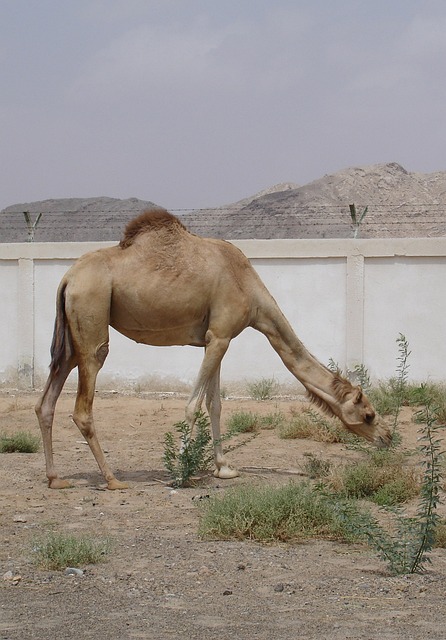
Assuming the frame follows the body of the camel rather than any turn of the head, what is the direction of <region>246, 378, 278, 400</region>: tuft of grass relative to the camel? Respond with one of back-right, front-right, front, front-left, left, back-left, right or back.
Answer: left

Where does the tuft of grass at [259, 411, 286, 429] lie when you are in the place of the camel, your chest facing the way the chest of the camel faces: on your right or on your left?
on your left

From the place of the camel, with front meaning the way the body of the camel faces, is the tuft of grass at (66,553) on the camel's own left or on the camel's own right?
on the camel's own right

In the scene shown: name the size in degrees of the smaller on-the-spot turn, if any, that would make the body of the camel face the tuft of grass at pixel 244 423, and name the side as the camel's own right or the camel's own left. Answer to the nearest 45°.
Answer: approximately 90° to the camel's own left

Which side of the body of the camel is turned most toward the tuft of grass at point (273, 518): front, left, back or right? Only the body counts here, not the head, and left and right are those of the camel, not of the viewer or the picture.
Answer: right

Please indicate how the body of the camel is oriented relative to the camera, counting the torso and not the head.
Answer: to the viewer's right

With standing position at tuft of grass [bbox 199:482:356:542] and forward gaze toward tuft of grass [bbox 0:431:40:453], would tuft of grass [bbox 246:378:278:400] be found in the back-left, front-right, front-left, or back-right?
front-right

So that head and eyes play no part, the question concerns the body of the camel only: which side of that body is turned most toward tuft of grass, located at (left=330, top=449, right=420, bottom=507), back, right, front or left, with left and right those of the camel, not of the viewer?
front

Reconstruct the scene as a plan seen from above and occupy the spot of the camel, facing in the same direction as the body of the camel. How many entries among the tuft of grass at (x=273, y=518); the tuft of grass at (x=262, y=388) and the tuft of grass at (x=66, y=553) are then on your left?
1

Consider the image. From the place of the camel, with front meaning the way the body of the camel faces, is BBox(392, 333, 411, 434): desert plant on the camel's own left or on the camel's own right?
on the camel's own left

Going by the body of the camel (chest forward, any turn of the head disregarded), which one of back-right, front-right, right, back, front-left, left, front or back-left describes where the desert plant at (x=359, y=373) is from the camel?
front-left

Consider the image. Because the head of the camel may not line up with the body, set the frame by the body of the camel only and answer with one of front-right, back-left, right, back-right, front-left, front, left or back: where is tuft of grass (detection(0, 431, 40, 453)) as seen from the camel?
back-left
